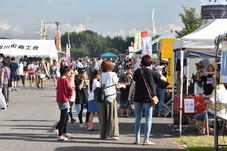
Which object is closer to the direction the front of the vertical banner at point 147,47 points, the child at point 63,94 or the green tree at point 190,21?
the child

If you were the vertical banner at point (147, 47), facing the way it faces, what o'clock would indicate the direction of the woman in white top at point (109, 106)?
The woman in white top is roughly at 12 o'clock from the vertical banner.

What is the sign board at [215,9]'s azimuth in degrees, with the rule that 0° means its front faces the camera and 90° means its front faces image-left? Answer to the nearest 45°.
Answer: approximately 0°

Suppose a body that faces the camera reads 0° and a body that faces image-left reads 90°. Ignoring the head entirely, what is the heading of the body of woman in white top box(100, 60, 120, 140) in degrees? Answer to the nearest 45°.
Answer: approximately 225°

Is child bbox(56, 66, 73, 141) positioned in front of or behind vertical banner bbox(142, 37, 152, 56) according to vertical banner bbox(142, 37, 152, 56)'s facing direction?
in front

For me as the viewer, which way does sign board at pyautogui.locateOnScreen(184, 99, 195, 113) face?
facing the viewer

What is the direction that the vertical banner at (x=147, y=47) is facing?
toward the camera
